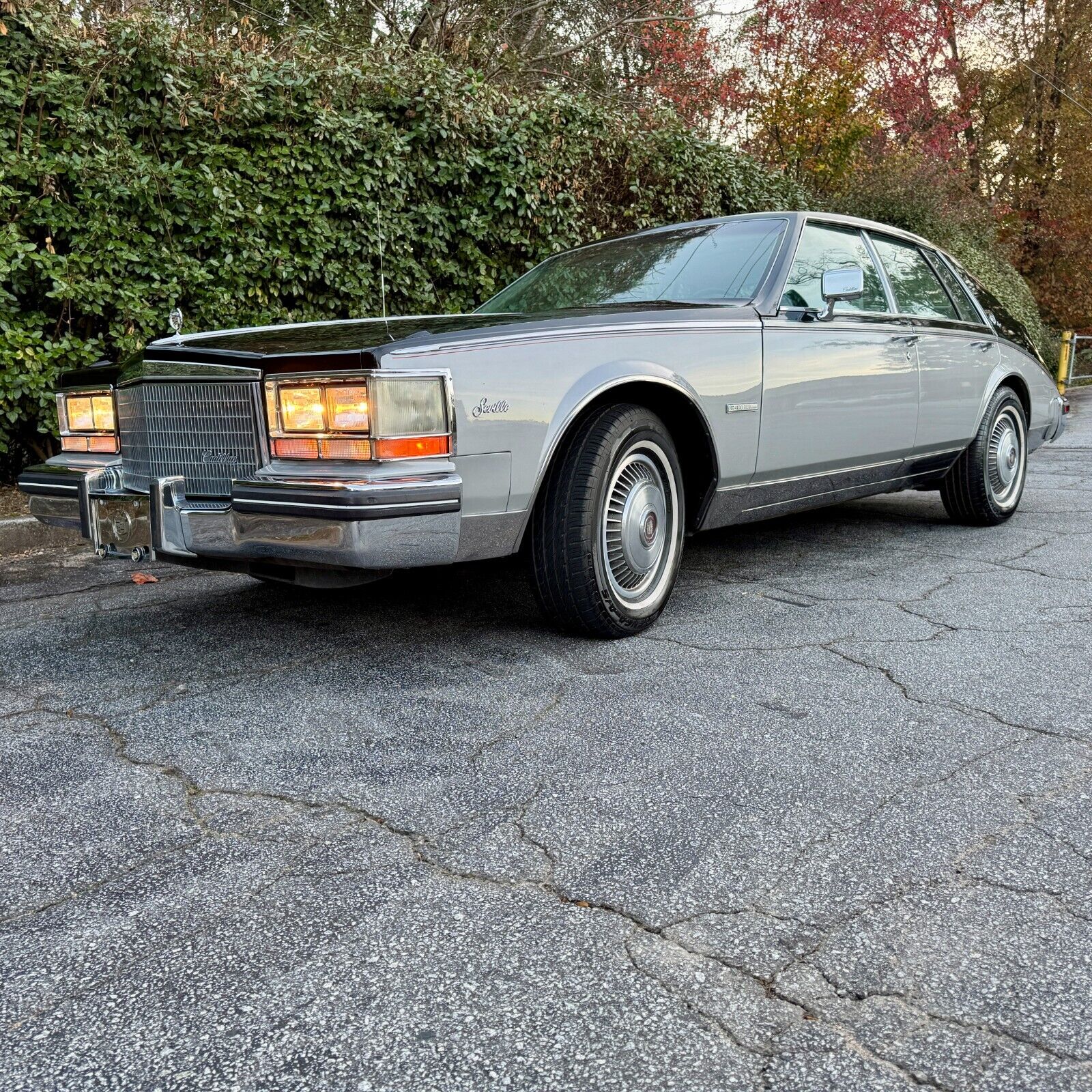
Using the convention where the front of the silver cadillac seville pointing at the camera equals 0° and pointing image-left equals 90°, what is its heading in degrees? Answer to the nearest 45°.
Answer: approximately 45°

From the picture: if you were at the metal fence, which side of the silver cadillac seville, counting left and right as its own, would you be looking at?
back

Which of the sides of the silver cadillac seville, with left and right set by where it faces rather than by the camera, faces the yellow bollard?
back
